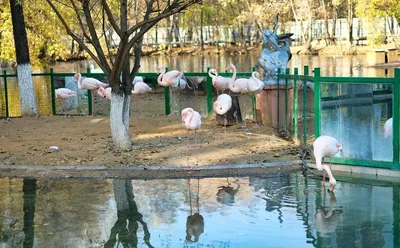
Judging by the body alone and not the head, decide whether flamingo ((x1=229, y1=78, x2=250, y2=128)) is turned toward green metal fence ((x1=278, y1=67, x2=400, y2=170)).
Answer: no

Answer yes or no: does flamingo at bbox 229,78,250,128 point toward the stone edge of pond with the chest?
no
